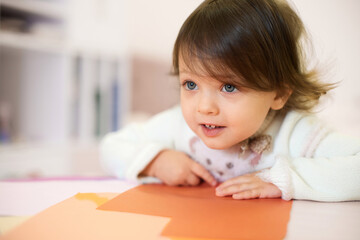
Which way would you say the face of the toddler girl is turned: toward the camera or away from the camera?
toward the camera

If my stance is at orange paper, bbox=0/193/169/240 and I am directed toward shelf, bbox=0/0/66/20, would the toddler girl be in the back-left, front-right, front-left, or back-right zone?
front-right

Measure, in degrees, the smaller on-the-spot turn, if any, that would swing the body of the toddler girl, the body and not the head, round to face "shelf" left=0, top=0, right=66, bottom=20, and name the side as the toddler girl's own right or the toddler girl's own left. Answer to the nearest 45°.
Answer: approximately 90° to the toddler girl's own right

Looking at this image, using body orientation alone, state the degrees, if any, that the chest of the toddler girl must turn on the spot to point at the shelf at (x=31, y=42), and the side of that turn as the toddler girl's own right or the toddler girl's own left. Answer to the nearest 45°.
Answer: approximately 90° to the toddler girl's own right

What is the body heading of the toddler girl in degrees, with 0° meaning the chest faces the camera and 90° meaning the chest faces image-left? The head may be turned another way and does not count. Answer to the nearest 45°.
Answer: approximately 45°
